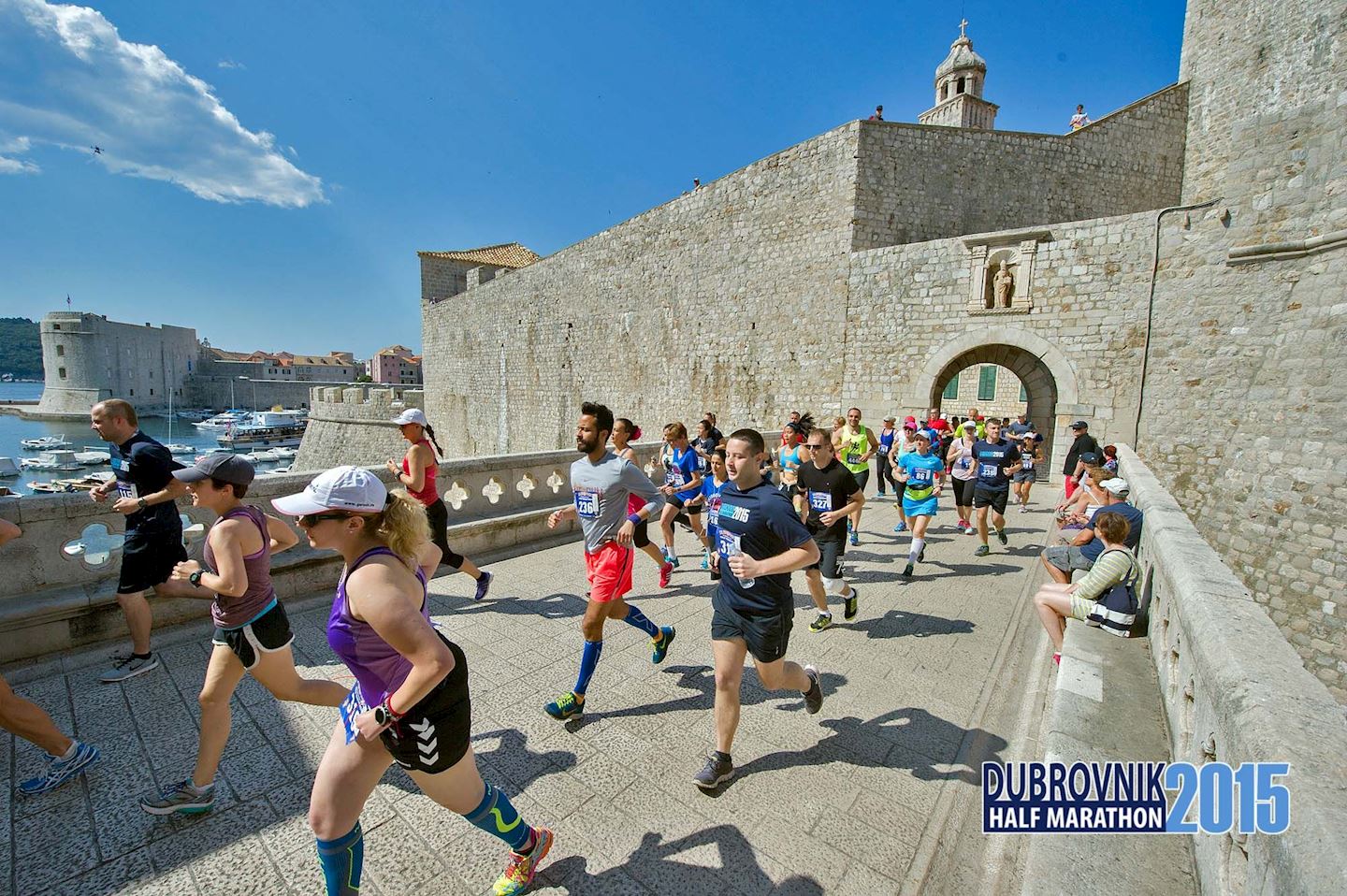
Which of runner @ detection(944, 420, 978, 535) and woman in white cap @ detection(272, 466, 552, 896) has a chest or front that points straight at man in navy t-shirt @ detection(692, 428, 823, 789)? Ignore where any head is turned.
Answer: the runner

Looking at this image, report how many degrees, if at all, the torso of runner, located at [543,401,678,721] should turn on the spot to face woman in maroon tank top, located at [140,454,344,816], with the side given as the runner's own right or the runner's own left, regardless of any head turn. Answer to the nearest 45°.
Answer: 0° — they already face them

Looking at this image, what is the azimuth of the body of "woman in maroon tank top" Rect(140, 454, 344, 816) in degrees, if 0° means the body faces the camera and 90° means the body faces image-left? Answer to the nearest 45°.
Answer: approximately 90°

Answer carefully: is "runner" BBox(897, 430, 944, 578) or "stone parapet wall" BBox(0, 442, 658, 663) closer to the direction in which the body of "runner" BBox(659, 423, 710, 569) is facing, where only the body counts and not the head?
the stone parapet wall

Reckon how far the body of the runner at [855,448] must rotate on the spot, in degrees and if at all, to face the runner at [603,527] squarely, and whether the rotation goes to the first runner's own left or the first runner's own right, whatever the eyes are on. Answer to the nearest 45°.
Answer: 0° — they already face them

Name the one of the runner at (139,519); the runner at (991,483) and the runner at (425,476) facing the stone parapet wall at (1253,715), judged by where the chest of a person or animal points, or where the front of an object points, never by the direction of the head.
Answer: the runner at (991,483)

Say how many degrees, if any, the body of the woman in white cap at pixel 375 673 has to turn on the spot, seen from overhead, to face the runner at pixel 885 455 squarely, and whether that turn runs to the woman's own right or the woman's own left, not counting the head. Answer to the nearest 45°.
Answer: approximately 135° to the woman's own right

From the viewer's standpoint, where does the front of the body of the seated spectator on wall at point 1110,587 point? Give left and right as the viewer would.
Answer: facing to the left of the viewer

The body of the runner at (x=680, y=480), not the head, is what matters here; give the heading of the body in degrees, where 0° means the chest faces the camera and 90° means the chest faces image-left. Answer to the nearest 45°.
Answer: approximately 45°

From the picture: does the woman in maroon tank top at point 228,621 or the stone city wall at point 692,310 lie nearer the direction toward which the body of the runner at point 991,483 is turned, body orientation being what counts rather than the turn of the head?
the woman in maroon tank top

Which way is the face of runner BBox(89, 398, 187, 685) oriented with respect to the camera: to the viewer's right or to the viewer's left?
to the viewer's left

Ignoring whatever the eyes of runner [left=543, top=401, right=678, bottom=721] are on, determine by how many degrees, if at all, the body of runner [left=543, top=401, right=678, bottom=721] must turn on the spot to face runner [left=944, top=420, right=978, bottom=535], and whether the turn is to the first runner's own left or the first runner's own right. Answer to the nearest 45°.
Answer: approximately 180°
